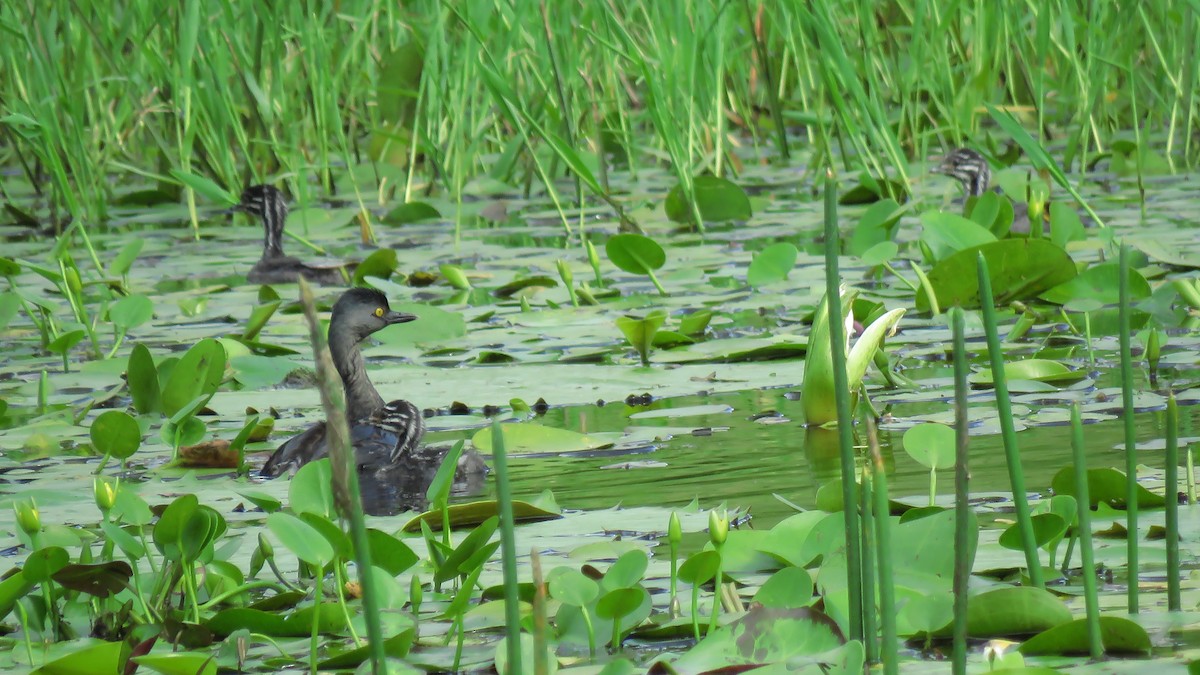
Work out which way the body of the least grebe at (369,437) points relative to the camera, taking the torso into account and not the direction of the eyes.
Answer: to the viewer's right

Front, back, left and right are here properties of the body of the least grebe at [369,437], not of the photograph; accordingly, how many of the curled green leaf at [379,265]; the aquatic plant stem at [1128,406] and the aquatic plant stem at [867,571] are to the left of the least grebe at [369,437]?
1

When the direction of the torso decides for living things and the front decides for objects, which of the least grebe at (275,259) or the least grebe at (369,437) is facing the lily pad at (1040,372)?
the least grebe at (369,437)

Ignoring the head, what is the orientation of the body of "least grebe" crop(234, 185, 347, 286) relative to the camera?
to the viewer's left

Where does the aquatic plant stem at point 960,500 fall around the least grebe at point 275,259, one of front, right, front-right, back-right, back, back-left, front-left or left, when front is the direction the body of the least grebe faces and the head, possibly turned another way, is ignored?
left

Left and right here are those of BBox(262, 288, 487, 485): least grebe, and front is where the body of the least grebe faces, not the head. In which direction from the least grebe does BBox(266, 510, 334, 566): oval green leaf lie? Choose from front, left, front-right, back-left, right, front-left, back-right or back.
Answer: right

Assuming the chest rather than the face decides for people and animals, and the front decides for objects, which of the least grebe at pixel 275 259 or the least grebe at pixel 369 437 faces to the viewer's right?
the least grebe at pixel 369 437

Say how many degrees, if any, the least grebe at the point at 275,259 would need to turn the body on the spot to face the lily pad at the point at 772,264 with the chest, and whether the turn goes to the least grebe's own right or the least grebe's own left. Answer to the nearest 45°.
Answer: approximately 135° to the least grebe's own left

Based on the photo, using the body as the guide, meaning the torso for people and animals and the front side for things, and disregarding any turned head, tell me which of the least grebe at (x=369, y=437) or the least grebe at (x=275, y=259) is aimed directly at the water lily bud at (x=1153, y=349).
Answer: the least grebe at (x=369, y=437)

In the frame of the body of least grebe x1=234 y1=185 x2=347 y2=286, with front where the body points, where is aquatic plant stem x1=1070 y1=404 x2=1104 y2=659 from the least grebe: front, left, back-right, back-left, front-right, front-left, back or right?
left

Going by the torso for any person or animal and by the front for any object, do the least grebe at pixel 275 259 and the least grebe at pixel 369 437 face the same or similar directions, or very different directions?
very different directions

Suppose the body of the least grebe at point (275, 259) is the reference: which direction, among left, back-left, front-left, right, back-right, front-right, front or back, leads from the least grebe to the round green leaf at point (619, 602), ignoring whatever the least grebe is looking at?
left

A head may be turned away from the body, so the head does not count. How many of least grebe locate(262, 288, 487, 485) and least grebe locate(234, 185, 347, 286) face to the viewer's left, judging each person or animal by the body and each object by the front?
1

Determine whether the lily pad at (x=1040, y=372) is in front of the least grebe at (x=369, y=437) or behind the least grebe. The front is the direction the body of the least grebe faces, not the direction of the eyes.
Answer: in front

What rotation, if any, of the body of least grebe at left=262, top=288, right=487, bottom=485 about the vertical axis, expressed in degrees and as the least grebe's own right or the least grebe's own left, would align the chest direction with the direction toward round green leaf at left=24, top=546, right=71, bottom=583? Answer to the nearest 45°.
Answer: approximately 90° to the least grebe's own right
